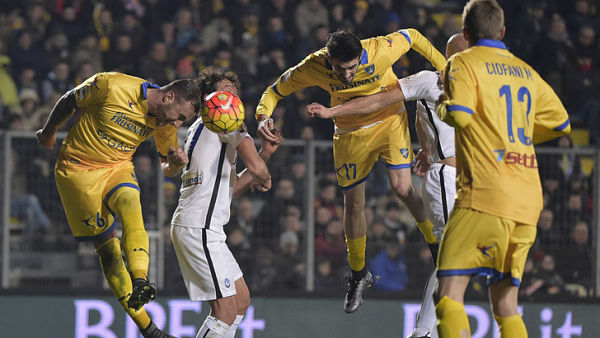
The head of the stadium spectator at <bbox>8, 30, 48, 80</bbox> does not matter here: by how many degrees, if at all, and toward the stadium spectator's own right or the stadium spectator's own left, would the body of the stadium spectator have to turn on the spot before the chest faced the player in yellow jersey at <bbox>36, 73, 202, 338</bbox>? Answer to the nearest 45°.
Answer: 0° — they already face them

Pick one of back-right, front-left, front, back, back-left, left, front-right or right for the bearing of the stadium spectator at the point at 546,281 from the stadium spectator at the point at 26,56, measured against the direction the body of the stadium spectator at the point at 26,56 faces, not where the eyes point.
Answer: front-left

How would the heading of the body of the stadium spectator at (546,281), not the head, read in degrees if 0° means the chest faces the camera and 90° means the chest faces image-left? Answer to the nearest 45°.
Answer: approximately 0°

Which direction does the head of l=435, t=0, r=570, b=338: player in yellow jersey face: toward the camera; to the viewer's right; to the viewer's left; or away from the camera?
away from the camera

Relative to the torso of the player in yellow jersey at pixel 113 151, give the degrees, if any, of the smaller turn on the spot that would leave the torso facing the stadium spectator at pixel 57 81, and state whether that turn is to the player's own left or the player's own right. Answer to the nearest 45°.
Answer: approximately 135° to the player's own left

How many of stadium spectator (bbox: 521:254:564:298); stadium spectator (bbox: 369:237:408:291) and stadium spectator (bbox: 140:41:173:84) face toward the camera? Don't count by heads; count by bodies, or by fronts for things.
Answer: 3

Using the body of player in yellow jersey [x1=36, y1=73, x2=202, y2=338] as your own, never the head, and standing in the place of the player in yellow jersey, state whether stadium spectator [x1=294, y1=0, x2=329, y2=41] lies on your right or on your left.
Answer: on your left
